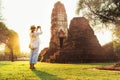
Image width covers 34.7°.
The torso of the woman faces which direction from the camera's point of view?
to the viewer's right
